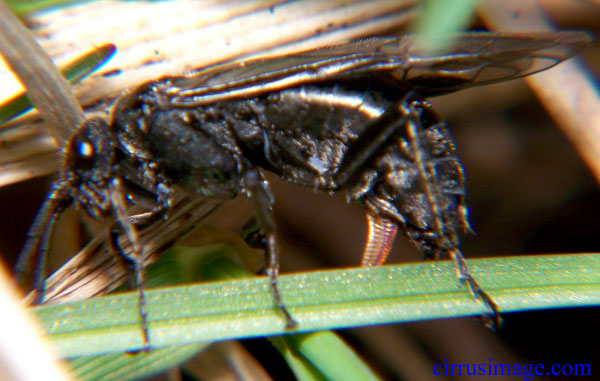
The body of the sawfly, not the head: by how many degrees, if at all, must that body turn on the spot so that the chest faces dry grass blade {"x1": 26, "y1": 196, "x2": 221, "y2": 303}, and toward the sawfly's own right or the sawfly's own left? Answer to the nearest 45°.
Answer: approximately 45° to the sawfly's own left

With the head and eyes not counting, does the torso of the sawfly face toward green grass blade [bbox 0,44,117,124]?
yes

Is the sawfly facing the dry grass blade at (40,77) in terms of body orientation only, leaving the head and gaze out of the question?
yes

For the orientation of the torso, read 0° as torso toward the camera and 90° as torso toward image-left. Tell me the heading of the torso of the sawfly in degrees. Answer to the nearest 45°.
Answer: approximately 90°

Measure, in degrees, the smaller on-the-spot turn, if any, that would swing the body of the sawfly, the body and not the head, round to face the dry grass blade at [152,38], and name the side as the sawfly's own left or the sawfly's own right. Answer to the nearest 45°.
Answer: approximately 45° to the sawfly's own right
